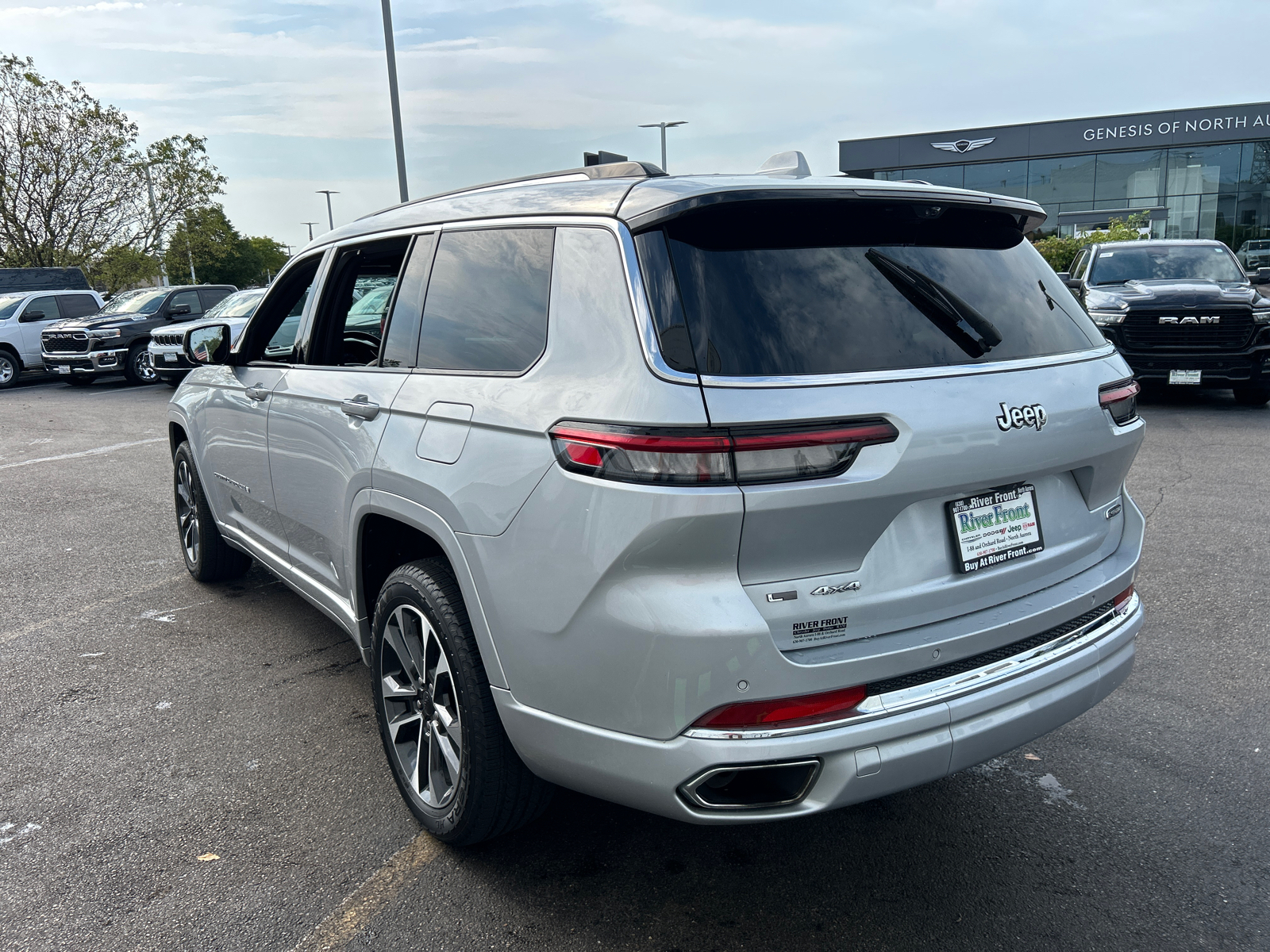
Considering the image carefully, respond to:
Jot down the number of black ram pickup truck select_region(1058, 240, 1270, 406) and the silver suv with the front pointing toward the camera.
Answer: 1

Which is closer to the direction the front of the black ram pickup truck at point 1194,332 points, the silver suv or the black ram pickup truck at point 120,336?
the silver suv

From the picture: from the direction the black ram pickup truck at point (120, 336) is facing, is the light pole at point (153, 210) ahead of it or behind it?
behind

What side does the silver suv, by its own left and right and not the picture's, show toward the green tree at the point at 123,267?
front

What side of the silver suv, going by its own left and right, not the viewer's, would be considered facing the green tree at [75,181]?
front

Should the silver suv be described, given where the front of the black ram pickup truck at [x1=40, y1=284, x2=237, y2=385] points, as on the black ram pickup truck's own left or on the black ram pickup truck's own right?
on the black ram pickup truck's own left

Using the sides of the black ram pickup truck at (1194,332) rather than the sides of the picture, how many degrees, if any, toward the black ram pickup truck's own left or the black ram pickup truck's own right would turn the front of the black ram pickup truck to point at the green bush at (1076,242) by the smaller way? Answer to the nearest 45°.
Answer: approximately 180°

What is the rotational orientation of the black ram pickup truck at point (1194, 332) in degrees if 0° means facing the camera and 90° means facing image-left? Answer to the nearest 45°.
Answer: approximately 0°

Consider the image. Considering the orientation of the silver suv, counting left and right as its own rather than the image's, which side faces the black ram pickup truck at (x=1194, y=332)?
right

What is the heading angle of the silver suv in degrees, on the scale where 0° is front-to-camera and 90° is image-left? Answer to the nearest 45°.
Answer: approximately 135°

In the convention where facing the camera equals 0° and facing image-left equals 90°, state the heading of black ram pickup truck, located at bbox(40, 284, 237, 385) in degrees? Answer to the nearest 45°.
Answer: approximately 45°

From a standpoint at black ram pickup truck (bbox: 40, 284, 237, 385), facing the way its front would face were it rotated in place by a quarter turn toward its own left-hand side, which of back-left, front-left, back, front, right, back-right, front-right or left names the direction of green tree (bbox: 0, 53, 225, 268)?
back-left

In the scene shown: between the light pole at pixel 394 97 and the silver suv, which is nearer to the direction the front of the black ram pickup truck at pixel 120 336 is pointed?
the silver suv

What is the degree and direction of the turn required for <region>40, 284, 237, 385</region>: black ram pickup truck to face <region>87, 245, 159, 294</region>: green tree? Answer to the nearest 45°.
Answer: approximately 135° to its right

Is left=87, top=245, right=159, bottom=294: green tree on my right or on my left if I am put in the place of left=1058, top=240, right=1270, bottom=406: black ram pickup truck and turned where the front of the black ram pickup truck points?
on my right

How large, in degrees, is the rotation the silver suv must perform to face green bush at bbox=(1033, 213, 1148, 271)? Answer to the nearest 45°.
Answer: approximately 90° to its right

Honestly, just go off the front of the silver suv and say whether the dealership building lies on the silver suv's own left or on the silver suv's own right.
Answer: on the silver suv's own right
